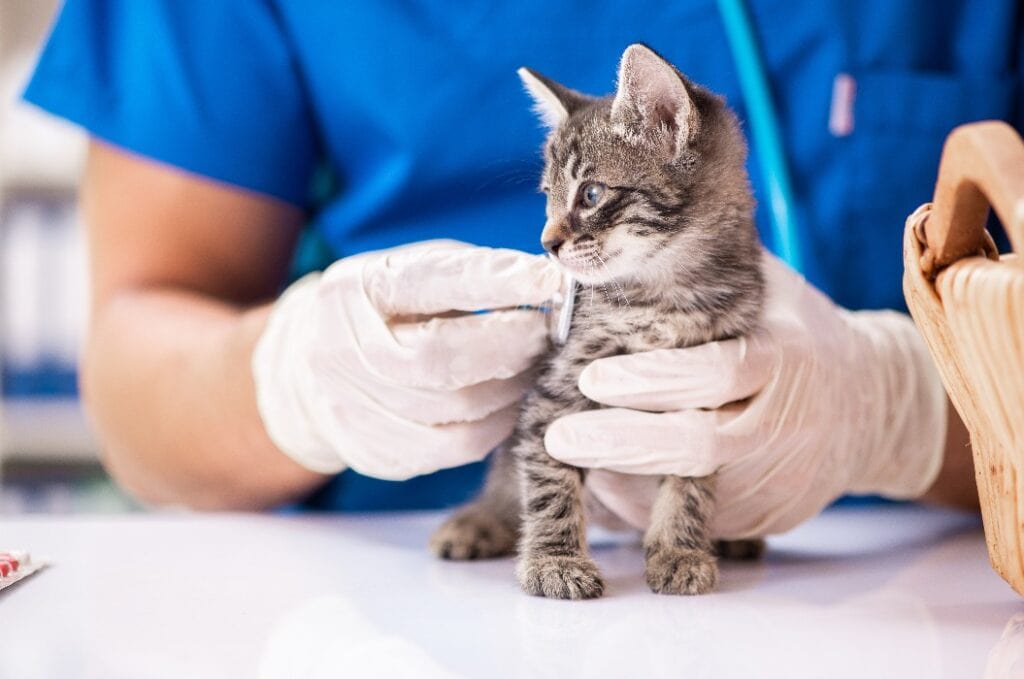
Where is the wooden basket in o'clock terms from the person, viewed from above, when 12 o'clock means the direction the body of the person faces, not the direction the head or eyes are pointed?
The wooden basket is roughly at 11 o'clock from the person.

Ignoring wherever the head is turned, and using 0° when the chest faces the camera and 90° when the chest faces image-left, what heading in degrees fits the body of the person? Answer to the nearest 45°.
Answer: approximately 0°
